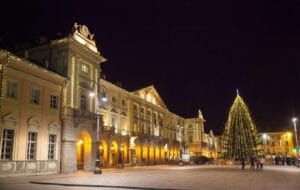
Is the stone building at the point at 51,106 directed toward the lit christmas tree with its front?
no

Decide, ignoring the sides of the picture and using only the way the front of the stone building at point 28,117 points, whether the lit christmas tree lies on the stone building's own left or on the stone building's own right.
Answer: on the stone building's own left

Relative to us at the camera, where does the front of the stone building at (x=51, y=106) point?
facing the viewer and to the right of the viewer
